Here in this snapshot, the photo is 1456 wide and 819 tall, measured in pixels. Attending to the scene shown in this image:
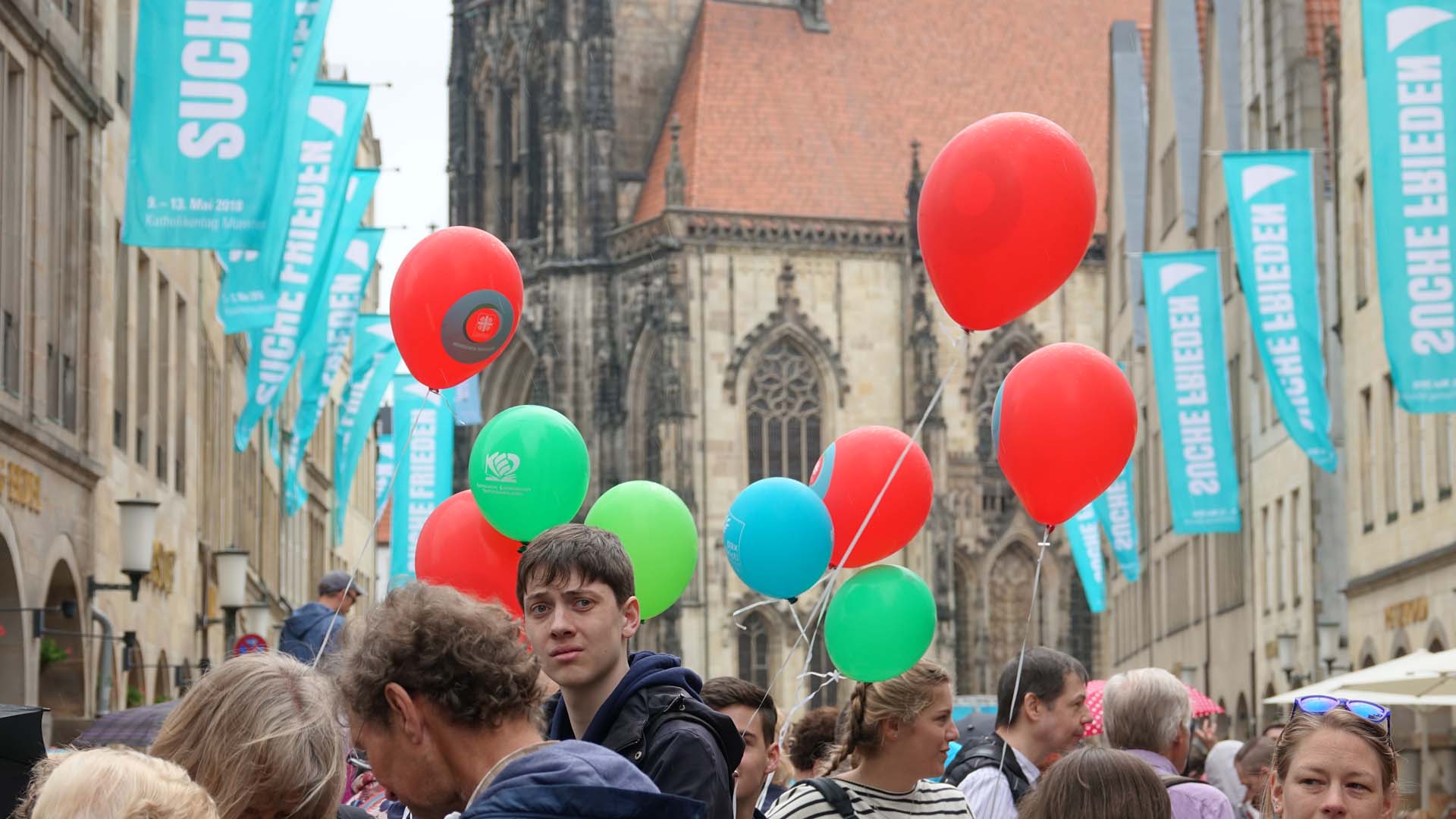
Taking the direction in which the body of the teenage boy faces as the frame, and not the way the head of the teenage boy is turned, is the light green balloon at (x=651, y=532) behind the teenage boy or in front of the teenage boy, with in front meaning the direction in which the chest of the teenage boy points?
behind

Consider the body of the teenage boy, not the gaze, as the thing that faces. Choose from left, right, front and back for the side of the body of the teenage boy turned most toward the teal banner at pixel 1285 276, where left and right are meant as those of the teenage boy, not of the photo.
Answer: back

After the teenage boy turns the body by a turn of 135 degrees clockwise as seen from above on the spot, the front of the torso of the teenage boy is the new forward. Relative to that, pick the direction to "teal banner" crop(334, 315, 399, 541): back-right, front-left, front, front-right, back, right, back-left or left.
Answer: front

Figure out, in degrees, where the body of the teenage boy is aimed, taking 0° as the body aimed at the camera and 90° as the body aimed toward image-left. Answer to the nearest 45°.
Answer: approximately 45°

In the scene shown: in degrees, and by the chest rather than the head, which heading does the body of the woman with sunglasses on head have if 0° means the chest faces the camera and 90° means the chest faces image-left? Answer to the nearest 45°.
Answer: approximately 0°

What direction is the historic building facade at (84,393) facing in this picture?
to the viewer's right

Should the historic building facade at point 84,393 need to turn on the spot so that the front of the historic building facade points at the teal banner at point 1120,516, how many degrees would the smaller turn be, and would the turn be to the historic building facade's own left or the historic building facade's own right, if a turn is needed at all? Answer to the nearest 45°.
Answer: approximately 45° to the historic building facade's own left

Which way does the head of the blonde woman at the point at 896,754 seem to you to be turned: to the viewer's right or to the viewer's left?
to the viewer's right

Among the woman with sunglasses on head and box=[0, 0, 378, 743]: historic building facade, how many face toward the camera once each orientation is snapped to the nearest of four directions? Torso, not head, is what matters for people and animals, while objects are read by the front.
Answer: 1

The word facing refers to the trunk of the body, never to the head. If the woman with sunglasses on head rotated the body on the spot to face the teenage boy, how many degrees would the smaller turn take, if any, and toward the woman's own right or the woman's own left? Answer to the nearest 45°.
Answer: approximately 90° to the woman's own right
